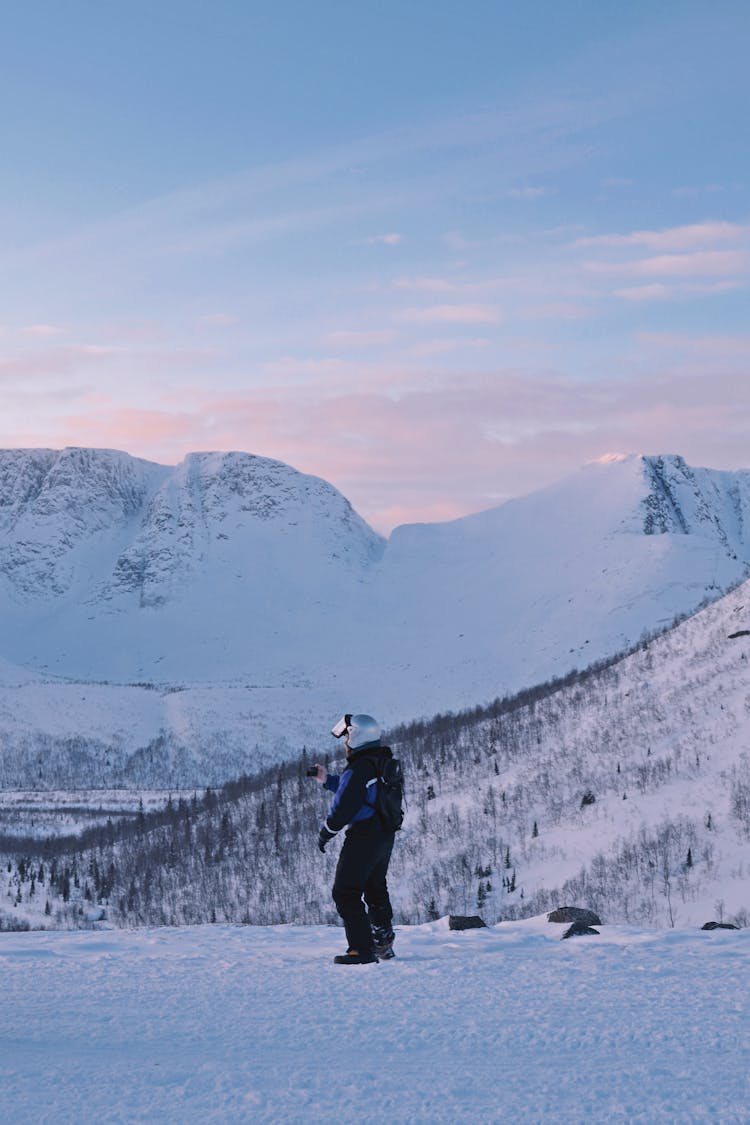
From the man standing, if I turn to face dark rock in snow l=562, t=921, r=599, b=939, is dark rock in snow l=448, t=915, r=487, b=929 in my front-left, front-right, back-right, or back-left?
front-left

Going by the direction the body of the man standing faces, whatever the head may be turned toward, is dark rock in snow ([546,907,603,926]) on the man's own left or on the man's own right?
on the man's own right

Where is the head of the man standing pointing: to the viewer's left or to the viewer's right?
to the viewer's left

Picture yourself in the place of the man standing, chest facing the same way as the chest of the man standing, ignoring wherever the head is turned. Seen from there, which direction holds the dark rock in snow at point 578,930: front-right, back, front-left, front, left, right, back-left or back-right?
back-right

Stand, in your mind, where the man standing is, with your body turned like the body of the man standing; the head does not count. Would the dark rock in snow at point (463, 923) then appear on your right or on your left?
on your right

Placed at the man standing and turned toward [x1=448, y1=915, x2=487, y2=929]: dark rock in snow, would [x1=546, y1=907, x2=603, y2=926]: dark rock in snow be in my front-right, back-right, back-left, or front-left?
front-right

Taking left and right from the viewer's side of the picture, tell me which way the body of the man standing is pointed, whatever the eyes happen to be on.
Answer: facing to the left of the viewer
